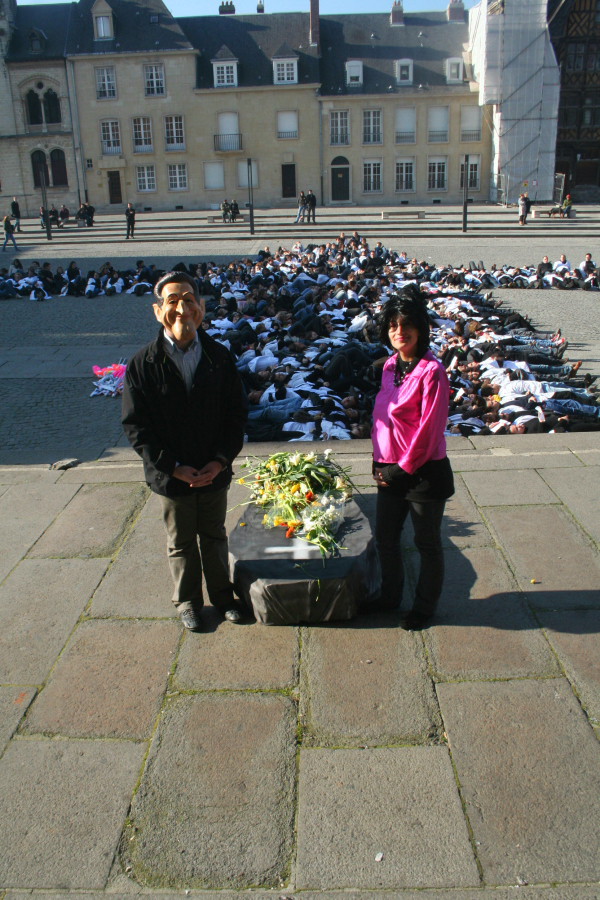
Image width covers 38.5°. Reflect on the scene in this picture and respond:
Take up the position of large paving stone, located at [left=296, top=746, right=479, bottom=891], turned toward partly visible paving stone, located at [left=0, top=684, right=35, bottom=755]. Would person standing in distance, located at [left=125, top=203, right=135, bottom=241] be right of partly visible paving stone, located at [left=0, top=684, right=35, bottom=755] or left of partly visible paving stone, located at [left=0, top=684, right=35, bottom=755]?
right

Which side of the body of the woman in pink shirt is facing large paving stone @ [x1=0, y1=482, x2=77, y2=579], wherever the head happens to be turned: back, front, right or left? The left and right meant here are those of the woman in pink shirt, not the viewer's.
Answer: right

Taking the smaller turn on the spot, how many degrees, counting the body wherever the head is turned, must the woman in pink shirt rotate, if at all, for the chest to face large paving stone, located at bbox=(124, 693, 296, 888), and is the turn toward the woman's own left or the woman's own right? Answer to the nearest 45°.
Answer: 0° — they already face it

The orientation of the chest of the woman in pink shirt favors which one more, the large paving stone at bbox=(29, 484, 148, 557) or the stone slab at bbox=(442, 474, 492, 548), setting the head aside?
the large paving stone

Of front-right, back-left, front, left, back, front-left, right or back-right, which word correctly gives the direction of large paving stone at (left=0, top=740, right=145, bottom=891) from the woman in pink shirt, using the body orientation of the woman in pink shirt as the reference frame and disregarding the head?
front

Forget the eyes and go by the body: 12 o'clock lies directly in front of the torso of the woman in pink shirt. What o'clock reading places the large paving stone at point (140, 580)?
The large paving stone is roughly at 2 o'clock from the woman in pink shirt.

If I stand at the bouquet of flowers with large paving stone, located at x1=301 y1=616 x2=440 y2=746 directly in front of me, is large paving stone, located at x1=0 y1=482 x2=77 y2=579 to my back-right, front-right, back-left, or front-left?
back-right

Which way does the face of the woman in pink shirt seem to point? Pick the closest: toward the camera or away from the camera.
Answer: toward the camera

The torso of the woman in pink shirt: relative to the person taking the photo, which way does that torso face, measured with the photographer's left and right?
facing the viewer and to the left of the viewer

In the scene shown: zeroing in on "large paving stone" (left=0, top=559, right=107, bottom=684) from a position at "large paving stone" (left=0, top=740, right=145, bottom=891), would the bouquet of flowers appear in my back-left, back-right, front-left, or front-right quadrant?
front-right
